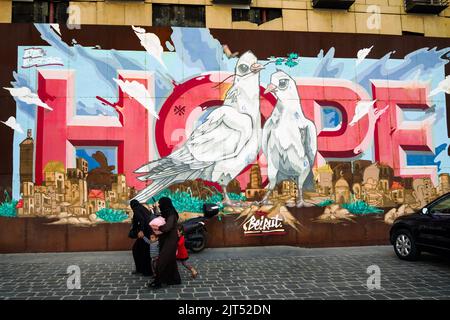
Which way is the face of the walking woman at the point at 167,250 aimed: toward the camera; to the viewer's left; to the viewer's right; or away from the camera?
to the viewer's left

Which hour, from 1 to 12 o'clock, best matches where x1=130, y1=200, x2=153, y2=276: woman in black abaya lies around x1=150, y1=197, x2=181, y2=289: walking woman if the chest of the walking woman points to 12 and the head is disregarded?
The woman in black abaya is roughly at 2 o'clock from the walking woman.

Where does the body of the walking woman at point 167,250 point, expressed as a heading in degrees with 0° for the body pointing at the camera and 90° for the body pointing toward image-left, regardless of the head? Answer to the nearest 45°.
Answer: approximately 90°

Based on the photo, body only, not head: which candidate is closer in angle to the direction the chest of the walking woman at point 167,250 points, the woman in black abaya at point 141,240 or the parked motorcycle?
the woman in black abaya

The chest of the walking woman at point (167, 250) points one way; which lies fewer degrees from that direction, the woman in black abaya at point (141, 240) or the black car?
the woman in black abaya

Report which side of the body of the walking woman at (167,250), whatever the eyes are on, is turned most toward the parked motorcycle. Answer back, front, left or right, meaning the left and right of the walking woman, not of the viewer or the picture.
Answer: right

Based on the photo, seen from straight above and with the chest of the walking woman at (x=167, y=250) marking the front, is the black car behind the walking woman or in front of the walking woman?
behind
